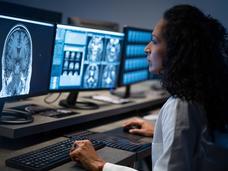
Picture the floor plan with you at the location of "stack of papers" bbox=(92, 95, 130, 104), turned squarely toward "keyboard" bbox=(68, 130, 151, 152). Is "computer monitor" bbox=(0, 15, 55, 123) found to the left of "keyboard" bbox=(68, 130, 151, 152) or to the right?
right

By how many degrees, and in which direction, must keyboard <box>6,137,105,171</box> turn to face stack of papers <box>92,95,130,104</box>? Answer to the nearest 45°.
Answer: approximately 135° to its left

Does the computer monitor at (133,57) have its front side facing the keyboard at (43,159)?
no

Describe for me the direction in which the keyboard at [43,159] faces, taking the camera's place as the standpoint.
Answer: facing the viewer and to the right of the viewer

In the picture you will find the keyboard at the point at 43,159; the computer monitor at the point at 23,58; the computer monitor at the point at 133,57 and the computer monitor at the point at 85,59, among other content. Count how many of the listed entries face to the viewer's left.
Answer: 0

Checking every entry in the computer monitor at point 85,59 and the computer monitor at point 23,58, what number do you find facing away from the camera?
0

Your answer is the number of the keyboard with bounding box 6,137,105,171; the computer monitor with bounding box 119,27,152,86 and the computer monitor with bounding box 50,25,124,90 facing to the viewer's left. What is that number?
0

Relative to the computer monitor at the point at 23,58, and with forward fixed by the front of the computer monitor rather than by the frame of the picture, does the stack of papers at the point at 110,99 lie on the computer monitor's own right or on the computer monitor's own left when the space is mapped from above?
on the computer monitor's own left

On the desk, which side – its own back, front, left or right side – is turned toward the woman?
front

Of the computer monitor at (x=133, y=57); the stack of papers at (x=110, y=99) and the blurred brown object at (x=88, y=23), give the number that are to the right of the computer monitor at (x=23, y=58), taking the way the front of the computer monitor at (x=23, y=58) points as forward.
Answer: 0

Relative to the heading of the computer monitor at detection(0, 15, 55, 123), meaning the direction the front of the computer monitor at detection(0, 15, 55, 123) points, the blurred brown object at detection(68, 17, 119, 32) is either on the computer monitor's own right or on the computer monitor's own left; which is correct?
on the computer monitor's own left

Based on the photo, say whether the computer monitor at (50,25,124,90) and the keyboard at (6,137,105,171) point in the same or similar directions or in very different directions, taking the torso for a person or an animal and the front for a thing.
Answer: same or similar directions

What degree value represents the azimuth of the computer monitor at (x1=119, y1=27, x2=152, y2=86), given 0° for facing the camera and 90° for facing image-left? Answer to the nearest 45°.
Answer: approximately 315°

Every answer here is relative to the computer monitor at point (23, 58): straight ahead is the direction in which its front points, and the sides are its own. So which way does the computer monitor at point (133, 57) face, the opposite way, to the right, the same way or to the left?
the same way

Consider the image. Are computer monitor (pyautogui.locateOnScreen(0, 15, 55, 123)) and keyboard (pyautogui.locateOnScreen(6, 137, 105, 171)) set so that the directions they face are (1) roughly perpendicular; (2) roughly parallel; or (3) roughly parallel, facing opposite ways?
roughly parallel

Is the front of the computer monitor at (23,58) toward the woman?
yes

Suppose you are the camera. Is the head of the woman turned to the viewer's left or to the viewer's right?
to the viewer's left

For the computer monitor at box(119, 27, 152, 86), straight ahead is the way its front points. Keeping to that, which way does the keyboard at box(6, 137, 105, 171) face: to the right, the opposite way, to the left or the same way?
the same way
